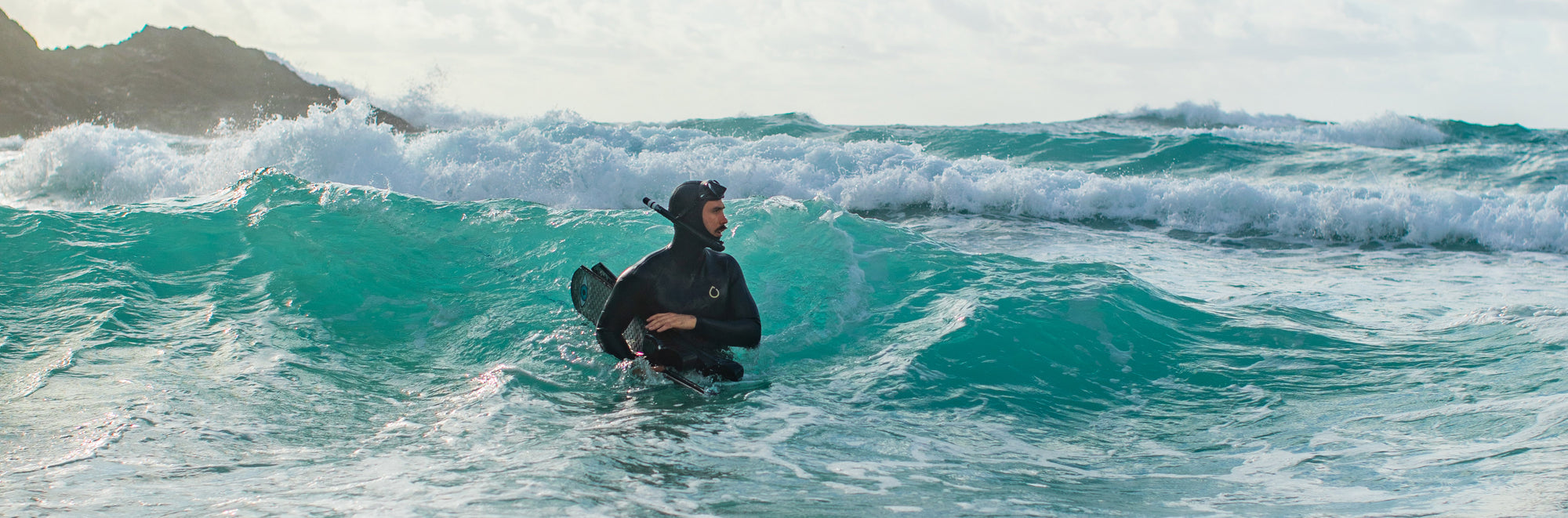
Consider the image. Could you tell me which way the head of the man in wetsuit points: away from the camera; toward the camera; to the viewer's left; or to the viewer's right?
to the viewer's right

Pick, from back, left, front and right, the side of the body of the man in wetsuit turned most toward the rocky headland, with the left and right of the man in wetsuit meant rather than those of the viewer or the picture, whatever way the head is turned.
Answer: back

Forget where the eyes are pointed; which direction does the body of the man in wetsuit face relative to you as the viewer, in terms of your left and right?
facing the viewer and to the right of the viewer
